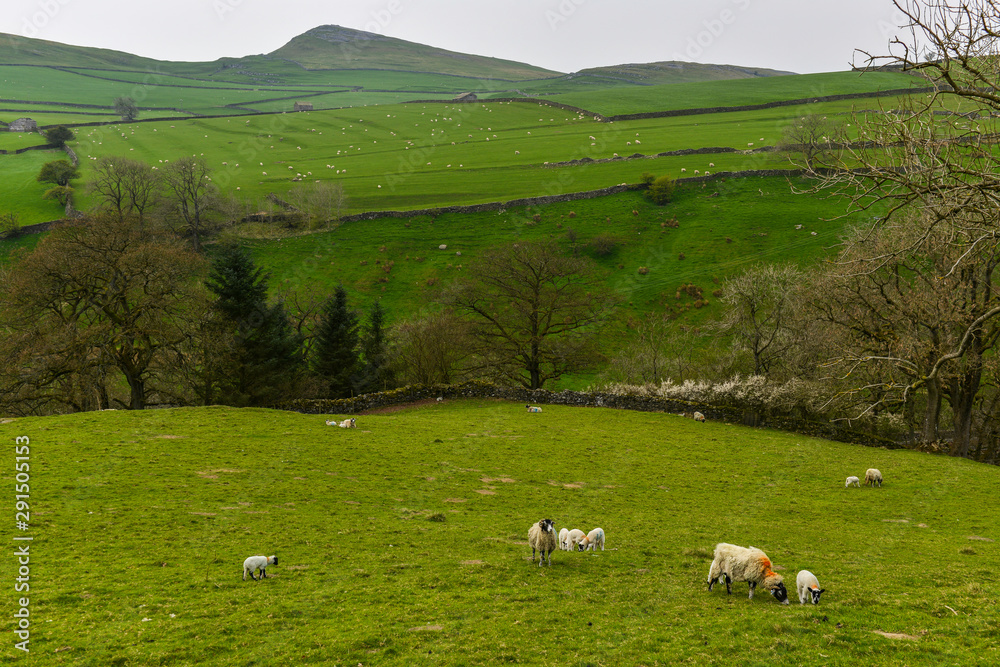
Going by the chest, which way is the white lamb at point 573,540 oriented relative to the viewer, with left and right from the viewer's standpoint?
facing to the right of the viewer

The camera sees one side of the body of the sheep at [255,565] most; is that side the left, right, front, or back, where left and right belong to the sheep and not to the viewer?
right

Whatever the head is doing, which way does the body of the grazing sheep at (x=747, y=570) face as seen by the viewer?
to the viewer's right

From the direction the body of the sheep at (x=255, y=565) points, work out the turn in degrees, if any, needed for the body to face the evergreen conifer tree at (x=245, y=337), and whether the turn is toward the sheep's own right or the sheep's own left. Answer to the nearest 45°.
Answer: approximately 90° to the sheep's own left
